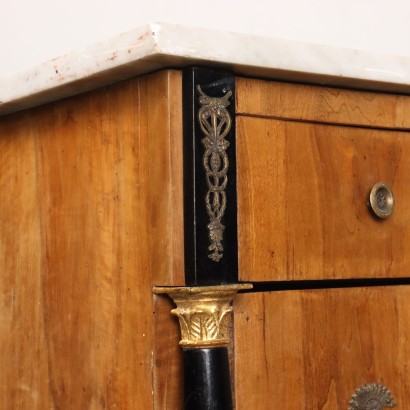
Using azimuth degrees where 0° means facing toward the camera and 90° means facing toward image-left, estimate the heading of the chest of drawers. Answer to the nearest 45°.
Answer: approximately 315°
